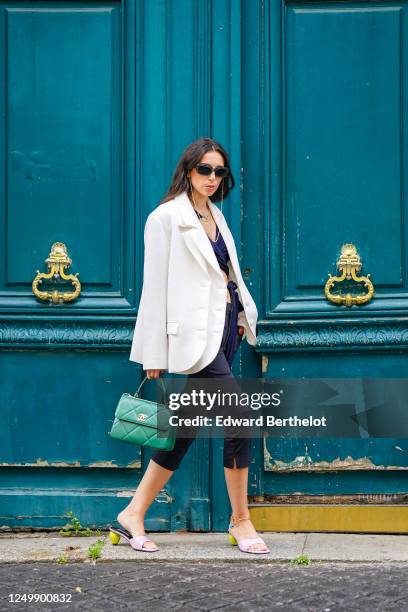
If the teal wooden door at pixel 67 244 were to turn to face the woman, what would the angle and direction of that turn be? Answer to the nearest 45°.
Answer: approximately 45° to its left

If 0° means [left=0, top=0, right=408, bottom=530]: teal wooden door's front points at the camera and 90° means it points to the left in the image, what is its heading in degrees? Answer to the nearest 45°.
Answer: approximately 0°
